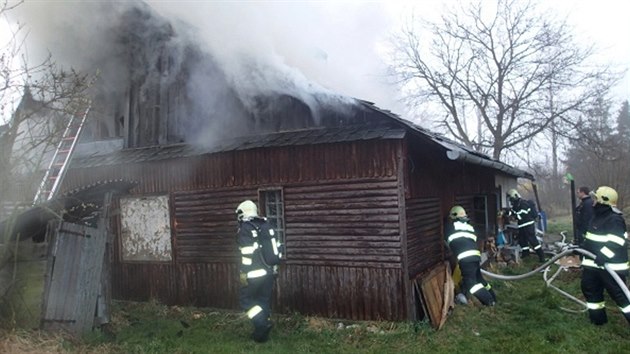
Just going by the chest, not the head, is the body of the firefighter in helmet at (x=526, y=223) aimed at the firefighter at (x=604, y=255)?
no

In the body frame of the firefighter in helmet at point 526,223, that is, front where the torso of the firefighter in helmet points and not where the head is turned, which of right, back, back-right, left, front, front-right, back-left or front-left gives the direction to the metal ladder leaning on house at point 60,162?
front-left

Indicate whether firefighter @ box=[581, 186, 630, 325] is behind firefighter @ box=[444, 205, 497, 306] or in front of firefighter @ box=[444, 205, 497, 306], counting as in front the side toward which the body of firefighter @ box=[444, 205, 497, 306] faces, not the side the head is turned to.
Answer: behind

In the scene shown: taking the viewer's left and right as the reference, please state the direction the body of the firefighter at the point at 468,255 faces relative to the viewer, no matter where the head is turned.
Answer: facing away from the viewer and to the left of the viewer

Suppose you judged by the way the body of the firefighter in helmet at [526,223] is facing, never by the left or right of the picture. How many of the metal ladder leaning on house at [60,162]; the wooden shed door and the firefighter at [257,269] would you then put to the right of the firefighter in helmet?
0

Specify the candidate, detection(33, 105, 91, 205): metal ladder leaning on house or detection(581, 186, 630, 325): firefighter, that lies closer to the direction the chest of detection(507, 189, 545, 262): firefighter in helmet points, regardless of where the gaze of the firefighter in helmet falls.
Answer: the metal ladder leaning on house

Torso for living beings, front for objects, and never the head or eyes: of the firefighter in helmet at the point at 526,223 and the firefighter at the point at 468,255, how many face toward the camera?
0

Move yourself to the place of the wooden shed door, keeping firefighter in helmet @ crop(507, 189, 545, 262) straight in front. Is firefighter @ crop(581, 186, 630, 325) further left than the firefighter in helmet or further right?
right

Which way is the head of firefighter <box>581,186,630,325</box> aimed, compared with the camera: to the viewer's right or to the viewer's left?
to the viewer's left

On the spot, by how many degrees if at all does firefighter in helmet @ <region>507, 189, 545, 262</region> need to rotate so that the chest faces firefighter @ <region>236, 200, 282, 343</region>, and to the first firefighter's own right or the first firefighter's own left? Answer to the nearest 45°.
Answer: approximately 45° to the first firefighter's own left

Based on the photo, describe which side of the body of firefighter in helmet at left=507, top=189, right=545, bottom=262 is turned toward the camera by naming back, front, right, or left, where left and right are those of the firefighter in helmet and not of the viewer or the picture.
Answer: left

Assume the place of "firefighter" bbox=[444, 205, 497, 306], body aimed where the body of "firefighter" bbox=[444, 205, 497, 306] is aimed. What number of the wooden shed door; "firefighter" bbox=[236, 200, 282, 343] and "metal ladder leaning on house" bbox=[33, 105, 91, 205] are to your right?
0

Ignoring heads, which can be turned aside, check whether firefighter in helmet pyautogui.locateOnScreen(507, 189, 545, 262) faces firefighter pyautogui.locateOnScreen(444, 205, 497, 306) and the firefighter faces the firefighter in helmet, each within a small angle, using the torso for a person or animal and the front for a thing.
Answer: no
